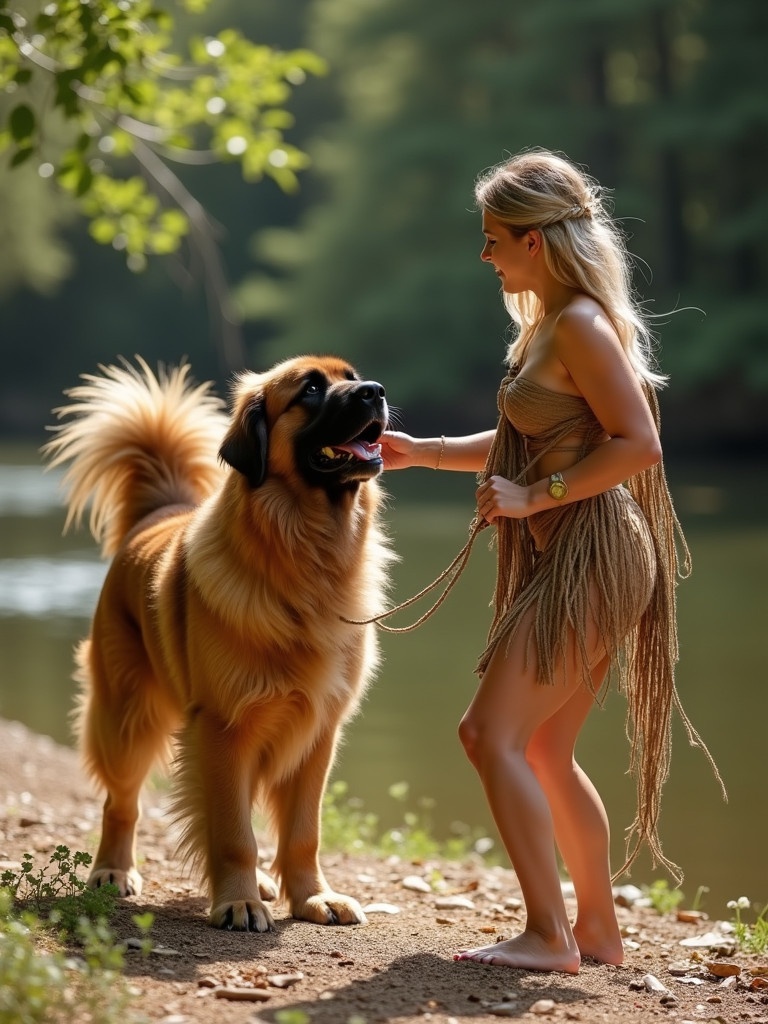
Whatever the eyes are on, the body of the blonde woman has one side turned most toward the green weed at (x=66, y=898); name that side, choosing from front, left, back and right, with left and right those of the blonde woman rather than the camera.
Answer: front

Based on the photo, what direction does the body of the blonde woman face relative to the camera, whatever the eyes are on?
to the viewer's left

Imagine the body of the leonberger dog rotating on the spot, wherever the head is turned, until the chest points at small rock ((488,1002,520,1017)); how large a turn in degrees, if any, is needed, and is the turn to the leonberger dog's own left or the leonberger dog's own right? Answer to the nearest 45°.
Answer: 0° — it already faces it

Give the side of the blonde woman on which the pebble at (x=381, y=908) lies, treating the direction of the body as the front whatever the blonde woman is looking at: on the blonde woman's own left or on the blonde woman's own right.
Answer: on the blonde woman's own right

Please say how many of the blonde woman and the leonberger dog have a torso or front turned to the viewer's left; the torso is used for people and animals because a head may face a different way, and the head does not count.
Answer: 1

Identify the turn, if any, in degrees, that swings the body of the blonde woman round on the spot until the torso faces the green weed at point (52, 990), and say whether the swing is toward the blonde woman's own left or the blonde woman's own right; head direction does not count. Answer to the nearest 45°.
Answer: approximately 45° to the blonde woman's own left

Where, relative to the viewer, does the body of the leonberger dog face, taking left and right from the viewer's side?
facing the viewer and to the right of the viewer

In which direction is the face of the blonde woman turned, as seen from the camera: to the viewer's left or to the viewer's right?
to the viewer's left

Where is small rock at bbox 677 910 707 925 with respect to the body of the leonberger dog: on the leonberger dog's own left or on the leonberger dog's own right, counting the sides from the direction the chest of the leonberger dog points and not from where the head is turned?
on the leonberger dog's own left
